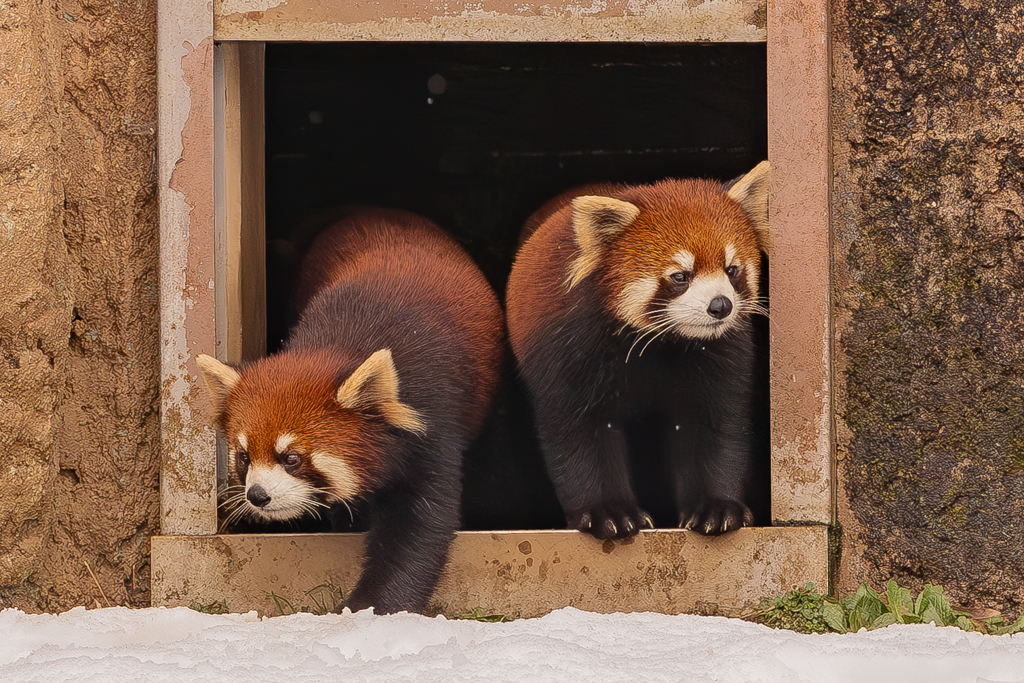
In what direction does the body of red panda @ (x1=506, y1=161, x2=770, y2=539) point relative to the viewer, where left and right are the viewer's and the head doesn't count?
facing the viewer and to the right of the viewer

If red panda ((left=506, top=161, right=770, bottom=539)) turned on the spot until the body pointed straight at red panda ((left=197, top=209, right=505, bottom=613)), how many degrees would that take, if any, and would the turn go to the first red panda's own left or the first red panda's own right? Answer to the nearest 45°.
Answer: approximately 90° to the first red panda's own right

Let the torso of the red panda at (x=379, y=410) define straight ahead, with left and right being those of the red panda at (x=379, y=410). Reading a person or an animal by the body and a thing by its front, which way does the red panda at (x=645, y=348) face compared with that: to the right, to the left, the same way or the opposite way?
to the left

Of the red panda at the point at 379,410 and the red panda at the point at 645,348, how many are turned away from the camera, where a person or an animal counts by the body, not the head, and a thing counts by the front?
0

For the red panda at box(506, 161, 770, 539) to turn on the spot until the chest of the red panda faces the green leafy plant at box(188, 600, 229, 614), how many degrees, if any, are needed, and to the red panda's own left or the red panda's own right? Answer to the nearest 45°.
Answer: approximately 135° to the red panda's own right

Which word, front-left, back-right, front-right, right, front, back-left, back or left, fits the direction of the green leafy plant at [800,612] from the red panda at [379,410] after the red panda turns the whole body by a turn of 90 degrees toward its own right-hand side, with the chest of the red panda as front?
back-right

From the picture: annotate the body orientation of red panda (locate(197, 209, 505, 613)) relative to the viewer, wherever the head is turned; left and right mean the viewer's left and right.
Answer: facing the viewer and to the left of the viewer
